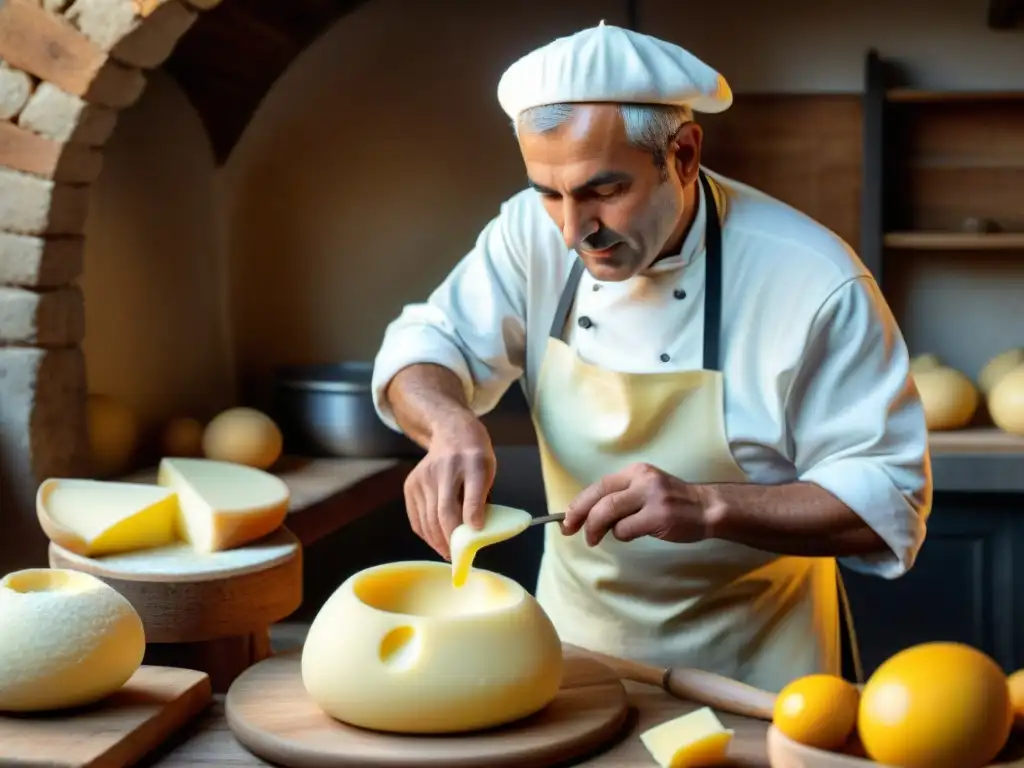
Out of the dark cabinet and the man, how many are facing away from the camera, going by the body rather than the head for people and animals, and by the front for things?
0

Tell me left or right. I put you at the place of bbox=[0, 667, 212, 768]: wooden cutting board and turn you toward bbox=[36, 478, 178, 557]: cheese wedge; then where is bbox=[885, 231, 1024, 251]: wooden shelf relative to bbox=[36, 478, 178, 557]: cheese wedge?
right

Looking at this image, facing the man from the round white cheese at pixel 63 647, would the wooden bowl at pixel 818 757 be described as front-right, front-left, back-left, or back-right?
front-right

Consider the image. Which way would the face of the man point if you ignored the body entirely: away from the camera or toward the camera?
toward the camera

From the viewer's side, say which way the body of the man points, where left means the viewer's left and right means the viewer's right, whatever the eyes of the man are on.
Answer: facing the viewer and to the left of the viewer

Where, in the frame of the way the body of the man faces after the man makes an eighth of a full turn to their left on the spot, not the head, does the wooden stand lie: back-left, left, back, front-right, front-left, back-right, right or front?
right

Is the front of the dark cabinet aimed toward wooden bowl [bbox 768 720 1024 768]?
yes

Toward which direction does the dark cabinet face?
toward the camera

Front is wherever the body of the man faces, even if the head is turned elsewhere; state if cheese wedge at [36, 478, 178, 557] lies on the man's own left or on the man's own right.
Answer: on the man's own right

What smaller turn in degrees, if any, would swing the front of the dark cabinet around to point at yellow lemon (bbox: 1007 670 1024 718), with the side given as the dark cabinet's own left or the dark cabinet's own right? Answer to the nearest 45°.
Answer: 0° — it already faces it

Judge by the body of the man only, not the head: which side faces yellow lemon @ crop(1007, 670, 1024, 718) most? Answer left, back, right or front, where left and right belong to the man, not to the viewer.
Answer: left

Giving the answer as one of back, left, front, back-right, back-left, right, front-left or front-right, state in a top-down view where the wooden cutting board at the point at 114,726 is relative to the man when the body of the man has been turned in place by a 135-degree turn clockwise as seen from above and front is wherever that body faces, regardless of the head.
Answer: back-left
